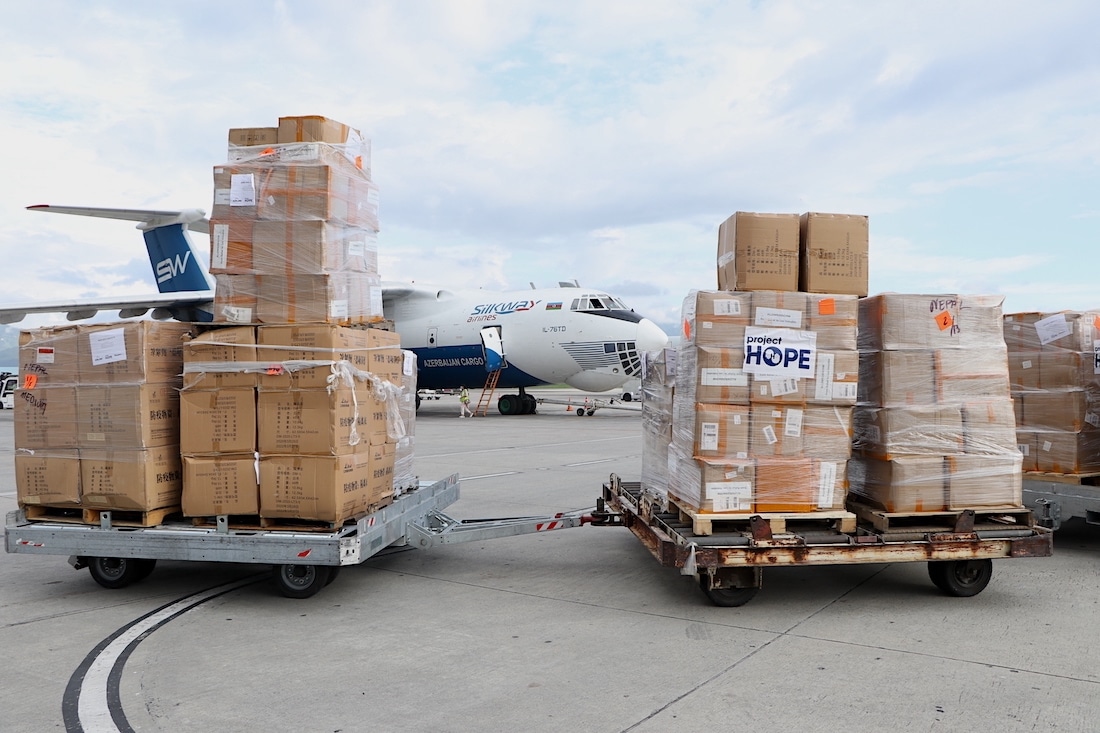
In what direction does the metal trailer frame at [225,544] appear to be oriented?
to the viewer's right

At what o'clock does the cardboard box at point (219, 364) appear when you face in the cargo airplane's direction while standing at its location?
The cardboard box is roughly at 2 o'clock from the cargo airplane.

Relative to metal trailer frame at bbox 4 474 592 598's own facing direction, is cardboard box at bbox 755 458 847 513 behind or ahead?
ahead

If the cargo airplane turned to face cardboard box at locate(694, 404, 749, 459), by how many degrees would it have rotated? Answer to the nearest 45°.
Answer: approximately 45° to its right

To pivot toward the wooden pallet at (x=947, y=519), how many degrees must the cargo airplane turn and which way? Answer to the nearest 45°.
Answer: approximately 45° to its right

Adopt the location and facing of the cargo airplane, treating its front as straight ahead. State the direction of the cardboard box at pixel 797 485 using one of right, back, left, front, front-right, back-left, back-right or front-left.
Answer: front-right

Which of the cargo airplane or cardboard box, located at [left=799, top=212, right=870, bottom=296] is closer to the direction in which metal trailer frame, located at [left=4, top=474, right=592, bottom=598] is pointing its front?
the cardboard box

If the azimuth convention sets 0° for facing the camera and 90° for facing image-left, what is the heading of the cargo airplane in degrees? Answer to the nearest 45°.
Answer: approximately 315°

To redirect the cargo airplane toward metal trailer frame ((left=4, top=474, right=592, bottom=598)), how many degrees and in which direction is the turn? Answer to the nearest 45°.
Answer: approximately 45° to its right

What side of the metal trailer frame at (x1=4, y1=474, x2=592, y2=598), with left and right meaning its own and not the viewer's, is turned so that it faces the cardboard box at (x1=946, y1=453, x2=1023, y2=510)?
front

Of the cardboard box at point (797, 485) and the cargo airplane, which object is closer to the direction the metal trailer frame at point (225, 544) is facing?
the cardboard box

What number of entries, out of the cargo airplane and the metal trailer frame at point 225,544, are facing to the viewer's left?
0

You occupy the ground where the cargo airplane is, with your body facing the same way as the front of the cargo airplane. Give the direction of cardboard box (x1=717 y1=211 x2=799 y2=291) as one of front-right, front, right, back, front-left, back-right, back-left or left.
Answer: front-right

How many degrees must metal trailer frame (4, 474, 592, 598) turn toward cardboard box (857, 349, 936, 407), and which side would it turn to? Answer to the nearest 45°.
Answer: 0° — it already faces it
